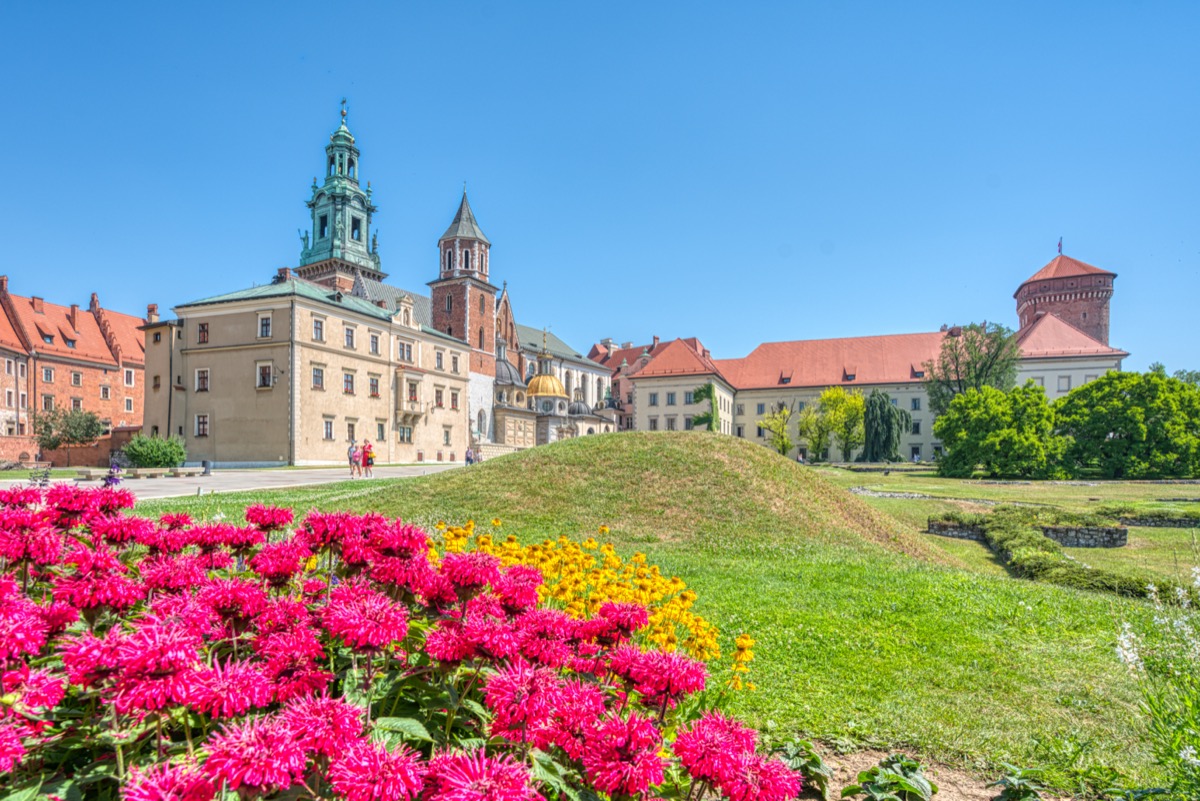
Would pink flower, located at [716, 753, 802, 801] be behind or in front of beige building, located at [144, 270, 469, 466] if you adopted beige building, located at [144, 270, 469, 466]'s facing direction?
in front

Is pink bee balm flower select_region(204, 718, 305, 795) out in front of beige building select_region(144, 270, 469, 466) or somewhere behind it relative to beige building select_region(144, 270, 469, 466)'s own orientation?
in front

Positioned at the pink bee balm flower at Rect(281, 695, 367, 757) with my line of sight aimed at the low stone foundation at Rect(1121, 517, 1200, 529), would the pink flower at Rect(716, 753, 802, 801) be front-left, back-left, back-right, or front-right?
front-right

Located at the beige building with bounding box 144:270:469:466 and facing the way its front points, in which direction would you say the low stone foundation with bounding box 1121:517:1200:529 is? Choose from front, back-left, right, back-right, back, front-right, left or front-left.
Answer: front

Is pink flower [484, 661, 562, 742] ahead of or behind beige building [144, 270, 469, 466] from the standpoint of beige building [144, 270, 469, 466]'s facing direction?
ahead

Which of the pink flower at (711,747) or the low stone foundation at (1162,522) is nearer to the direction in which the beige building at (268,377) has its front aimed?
the low stone foundation

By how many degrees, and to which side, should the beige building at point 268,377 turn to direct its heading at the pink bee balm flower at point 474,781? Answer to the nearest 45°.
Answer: approximately 45° to its right

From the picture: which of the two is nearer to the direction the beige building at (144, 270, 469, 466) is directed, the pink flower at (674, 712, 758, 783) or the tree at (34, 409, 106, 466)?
the pink flower

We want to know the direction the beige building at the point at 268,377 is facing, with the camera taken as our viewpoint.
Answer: facing the viewer and to the right of the viewer

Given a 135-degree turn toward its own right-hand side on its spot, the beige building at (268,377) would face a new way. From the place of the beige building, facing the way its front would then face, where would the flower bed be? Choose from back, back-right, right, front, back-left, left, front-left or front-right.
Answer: left

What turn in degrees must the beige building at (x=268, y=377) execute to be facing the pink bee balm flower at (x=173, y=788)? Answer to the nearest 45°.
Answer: approximately 45° to its right

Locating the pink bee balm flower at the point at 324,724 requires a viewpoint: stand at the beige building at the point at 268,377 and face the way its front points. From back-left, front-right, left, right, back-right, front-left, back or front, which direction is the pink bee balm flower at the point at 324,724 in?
front-right
